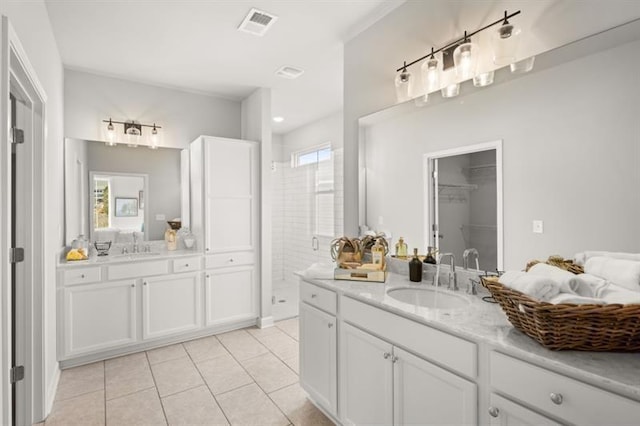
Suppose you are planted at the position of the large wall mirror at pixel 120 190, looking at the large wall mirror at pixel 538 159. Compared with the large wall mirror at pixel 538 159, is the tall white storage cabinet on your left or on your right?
left

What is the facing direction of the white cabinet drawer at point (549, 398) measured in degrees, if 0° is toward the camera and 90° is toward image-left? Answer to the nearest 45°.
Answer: approximately 45°

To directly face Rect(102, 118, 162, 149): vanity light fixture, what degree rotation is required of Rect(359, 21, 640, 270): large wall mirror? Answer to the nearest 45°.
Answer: approximately 45° to its right

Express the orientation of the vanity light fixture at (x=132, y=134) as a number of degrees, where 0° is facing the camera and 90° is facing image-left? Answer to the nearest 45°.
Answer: approximately 0°

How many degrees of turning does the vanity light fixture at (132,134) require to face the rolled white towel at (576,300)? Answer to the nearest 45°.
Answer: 0° — it already faces it

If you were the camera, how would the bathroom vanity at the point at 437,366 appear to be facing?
facing the viewer and to the left of the viewer
